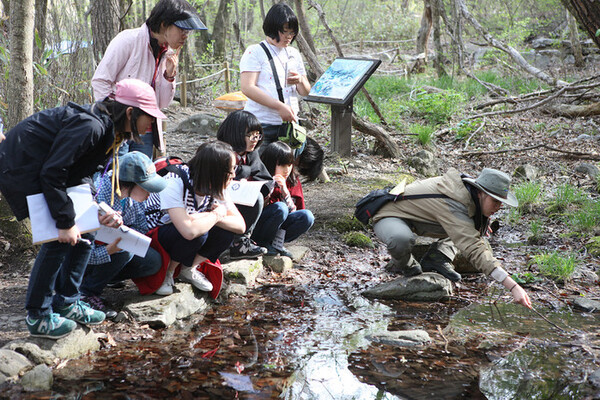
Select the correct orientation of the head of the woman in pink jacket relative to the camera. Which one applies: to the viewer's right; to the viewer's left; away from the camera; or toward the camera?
to the viewer's right

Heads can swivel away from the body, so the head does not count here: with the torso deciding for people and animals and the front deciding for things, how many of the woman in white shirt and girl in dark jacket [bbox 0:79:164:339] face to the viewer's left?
0

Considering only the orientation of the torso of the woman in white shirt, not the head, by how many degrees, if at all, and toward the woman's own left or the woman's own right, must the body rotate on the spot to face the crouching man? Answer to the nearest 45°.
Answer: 0° — they already face them

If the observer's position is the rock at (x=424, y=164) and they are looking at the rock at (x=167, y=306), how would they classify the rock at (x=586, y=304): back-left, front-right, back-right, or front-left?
front-left

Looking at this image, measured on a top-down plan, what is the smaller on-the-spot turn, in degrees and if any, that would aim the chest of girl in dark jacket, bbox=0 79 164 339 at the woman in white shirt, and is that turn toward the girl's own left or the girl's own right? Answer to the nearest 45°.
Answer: approximately 45° to the girl's own left

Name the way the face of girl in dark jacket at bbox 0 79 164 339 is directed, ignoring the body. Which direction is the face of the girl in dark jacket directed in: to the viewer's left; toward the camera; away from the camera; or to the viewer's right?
to the viewer's right

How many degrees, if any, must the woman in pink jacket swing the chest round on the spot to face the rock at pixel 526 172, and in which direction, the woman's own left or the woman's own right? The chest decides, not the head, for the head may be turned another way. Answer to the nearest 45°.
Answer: approximately 90° to the woman's own left

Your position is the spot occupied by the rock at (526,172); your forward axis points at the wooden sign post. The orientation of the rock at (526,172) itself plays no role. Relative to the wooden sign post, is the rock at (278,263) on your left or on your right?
left

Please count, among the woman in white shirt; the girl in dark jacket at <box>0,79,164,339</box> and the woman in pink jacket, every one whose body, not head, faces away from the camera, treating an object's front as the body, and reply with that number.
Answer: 0

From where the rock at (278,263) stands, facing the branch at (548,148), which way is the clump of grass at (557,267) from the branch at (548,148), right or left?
right

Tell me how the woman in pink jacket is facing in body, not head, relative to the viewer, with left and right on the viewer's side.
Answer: facing the viewer and to the right of the viewer

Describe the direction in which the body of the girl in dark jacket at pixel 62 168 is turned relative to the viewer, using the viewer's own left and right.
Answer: facing to the right of the viewer

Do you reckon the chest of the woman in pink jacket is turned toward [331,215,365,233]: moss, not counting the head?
no

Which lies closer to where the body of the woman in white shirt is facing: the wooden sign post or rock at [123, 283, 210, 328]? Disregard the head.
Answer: the rock
